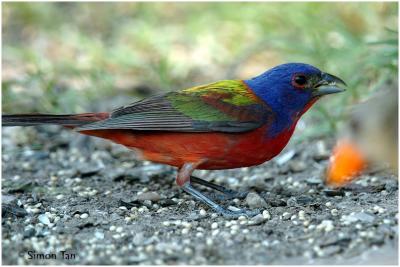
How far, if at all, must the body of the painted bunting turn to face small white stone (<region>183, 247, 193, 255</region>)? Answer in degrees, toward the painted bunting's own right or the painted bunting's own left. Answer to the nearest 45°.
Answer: approximately 90° to the painted bunting's own right

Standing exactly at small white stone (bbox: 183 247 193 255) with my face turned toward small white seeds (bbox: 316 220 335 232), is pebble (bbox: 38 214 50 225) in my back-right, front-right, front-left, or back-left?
back-left

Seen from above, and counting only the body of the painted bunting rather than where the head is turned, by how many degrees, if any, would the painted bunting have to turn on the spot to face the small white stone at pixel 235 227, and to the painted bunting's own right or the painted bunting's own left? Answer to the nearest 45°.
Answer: approximately 90° to the painted bunting's own right

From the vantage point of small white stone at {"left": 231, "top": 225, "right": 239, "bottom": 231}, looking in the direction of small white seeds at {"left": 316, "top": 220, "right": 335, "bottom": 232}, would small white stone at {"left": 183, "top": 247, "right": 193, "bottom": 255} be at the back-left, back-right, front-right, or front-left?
back-right

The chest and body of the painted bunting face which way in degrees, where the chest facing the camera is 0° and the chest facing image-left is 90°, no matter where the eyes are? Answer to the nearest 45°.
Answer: approximately 270°
